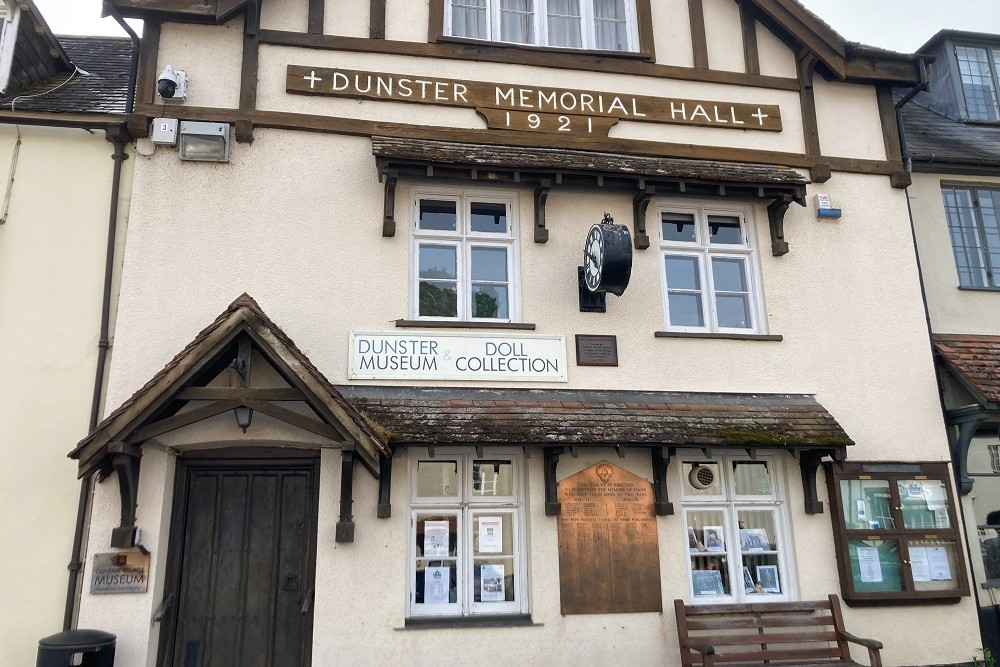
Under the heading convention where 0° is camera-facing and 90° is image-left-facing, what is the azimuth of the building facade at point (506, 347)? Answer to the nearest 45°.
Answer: approximately 0°

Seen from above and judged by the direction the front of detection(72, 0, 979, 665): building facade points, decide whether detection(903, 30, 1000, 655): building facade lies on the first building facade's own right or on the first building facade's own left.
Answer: on the first building facade's own left
